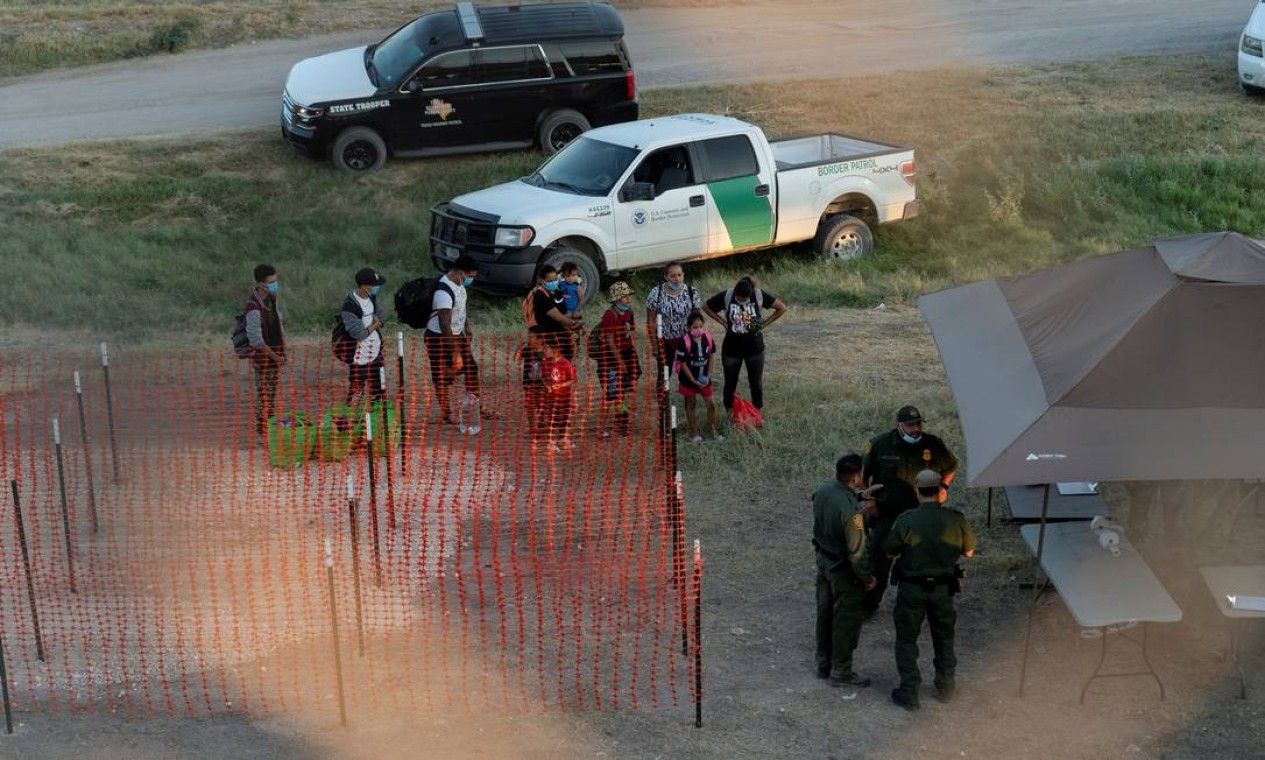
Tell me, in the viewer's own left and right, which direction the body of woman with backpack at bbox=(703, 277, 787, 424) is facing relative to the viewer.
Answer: facing the viewer

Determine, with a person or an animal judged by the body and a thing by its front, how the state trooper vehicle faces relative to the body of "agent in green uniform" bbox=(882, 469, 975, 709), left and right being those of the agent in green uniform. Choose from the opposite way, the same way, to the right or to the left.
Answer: to the left

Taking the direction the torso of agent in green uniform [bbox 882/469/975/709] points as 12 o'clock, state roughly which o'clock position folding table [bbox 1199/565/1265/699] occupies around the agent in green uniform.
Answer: The folding table is roughly at 2 o'clock from the agent in green uniform.

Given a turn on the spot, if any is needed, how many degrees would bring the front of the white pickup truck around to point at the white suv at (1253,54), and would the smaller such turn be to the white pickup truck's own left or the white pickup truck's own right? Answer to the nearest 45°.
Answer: approximately 180°

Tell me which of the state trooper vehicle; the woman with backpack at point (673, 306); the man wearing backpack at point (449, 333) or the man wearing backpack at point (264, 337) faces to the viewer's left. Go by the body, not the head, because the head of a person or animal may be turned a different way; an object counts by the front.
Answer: the state trooper vehicle

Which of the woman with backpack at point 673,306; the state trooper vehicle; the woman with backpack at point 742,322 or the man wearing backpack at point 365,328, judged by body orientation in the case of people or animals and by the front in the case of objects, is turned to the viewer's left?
the state trooper vehicle

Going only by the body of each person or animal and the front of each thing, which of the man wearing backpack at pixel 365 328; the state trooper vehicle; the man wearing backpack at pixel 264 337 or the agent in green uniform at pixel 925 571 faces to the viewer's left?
the state trooper vehicle

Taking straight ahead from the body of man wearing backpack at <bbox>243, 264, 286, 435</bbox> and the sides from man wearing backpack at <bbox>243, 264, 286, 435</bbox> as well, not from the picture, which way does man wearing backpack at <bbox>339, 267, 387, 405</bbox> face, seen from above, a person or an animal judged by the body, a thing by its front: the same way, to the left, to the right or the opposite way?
the same way

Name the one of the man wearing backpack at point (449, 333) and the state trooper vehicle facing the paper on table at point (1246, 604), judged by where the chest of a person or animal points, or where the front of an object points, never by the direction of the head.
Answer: the man wearing backpack

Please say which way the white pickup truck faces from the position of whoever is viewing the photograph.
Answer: facing the viewer and to the left of the viewer

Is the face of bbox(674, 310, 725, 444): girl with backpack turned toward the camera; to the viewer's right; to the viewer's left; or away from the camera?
toward the camera

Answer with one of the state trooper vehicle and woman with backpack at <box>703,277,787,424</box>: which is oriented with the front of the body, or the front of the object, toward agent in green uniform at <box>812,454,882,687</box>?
the woman with backpack

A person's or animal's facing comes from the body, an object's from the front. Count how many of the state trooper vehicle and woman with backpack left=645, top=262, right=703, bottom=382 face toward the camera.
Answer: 1

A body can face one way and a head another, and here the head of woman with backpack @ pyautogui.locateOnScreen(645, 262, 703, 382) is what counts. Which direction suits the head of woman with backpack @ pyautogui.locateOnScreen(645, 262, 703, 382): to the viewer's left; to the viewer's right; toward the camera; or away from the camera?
toward the camera

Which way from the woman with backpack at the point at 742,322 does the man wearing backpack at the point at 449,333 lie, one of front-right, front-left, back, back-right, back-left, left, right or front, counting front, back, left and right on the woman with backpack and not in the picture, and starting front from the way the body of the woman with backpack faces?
right

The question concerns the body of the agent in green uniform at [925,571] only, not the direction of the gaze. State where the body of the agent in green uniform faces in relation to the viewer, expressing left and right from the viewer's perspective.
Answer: facing away from the viewer

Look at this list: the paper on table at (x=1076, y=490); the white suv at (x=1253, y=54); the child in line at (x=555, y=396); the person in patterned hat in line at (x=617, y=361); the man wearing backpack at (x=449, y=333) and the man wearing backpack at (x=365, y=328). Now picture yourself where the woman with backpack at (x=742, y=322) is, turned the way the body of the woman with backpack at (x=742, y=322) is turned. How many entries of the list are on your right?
4

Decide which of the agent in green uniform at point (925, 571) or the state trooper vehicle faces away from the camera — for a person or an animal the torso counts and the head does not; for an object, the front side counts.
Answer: the agent in green uniform

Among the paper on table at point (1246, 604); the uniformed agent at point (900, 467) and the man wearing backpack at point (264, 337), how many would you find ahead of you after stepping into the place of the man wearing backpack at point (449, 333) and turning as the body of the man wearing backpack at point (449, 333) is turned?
2
